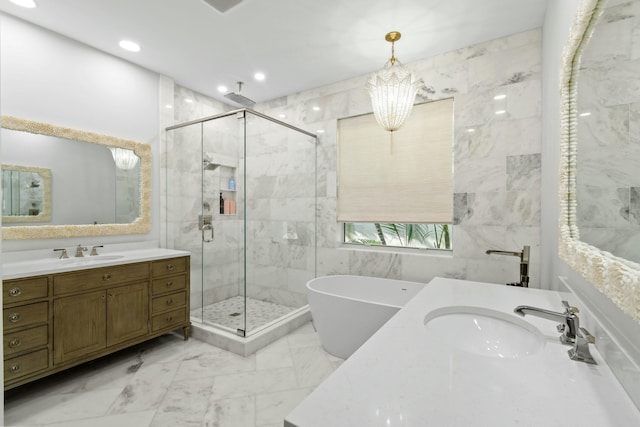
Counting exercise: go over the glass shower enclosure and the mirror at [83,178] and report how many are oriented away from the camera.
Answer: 0

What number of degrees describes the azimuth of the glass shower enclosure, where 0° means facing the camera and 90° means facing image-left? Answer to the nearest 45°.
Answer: approximately 45°

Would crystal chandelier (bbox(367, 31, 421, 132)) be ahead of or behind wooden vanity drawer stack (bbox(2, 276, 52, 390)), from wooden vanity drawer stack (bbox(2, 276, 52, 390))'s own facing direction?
ahead

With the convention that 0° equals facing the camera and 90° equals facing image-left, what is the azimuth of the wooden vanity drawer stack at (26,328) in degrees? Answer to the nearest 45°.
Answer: approximately 315°

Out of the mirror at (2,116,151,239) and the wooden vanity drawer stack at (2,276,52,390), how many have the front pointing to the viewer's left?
0

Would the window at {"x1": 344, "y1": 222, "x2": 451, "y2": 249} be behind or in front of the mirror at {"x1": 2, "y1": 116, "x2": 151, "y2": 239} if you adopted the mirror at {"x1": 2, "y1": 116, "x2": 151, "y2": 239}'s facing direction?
in front

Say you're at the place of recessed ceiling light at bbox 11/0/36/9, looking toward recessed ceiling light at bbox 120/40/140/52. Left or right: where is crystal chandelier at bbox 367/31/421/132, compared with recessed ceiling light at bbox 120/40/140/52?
right

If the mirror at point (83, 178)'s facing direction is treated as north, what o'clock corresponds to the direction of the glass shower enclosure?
The glass shower enclosure is roughly at 11 o'clock from the mirror.

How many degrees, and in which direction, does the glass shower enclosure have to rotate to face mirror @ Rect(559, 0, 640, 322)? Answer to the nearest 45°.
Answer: approximately 45° to its left
